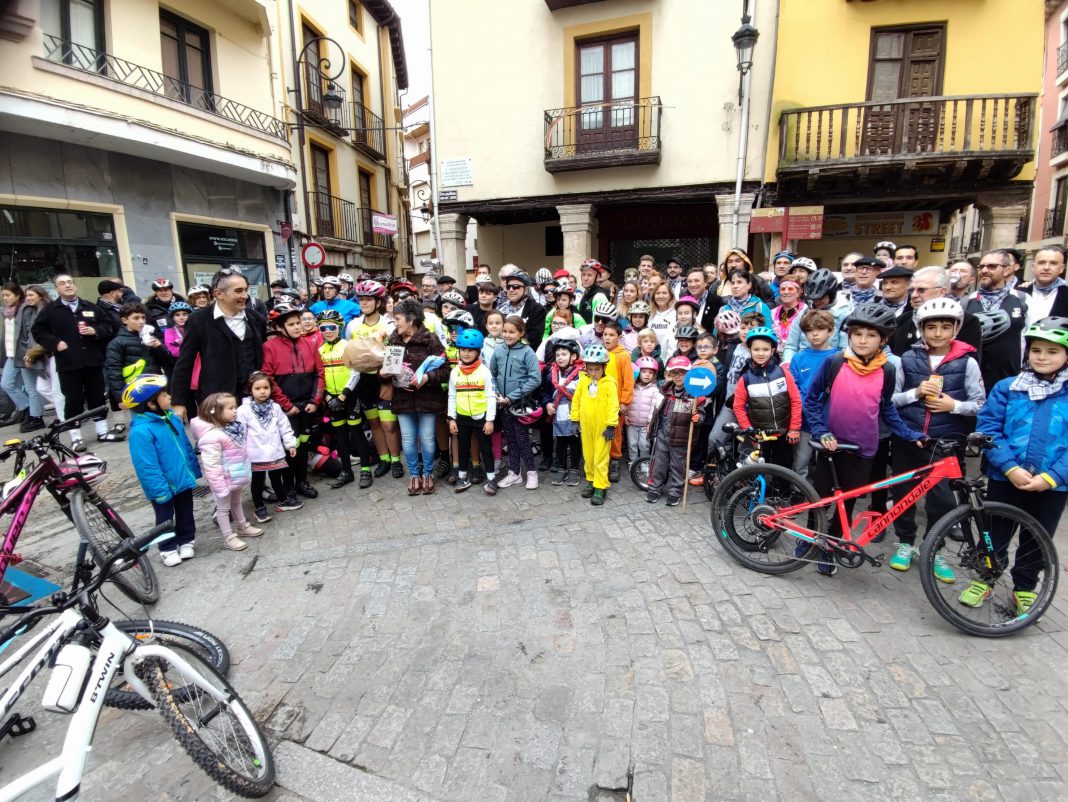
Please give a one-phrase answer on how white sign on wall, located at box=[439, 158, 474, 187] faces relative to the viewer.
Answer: facing the viewer

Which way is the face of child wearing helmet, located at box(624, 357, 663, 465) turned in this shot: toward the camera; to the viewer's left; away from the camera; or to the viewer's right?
toward the camera

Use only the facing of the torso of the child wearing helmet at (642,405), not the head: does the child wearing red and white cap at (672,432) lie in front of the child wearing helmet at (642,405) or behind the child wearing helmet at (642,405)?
in front

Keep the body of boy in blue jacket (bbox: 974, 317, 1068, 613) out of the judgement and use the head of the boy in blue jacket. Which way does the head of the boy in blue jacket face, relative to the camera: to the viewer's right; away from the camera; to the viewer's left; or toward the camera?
toward the camera

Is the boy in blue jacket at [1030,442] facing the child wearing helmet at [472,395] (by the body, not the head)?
no

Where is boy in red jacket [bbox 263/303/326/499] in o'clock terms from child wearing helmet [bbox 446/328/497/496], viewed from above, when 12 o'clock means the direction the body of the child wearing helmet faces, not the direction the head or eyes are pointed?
The boy in red jacket is roughly at 3 o'clock from the child wearing helmet.

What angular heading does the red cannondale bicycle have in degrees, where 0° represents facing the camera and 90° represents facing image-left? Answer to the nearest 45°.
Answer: approximately 270°

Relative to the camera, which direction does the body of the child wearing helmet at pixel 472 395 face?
toward the camera

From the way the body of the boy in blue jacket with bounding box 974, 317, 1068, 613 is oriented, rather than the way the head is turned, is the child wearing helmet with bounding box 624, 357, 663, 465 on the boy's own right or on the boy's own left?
on the boy's own right

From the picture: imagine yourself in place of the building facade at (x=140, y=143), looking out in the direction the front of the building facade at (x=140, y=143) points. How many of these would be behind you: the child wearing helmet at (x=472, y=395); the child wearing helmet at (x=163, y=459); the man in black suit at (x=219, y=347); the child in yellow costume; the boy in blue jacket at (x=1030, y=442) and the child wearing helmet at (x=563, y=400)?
0

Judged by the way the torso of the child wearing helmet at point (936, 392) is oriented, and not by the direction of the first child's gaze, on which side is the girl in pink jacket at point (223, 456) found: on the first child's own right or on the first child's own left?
on the first child's own right

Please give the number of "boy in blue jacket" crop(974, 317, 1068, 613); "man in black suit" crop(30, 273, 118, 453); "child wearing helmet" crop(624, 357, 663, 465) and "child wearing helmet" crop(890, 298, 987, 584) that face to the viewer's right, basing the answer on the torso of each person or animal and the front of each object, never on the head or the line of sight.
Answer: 0

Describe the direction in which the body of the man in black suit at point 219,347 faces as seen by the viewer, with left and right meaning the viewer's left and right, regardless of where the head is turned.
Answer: facing the viewer and to the right of the viewer

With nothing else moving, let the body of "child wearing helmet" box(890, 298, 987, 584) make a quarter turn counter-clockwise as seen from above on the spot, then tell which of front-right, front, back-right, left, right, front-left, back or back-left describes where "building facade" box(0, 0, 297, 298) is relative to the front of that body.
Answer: back

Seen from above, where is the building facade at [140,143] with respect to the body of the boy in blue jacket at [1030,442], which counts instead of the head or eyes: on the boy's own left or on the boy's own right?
on the boy's own right

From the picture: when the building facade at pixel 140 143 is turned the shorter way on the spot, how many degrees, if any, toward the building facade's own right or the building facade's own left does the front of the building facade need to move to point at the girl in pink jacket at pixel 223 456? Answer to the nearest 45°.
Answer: approximately 45° to the building facade's own right

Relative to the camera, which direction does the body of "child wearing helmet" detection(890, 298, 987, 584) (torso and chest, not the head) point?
toward the camera

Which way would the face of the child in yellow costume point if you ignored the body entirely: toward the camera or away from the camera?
toward the camera

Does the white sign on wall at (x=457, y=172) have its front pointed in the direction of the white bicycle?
yes

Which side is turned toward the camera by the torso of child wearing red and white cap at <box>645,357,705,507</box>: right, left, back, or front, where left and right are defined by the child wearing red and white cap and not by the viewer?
front
